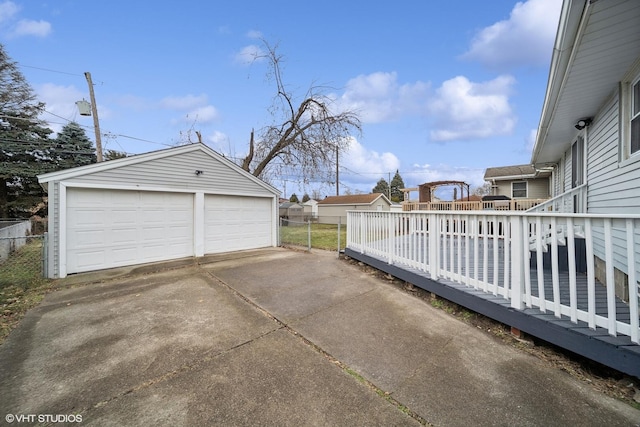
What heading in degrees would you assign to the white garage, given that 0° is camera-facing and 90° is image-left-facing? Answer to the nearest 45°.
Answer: approximately 315°

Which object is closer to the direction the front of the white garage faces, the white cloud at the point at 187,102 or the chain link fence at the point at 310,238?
the chain link fence

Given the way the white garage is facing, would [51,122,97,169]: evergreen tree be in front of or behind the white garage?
behind
